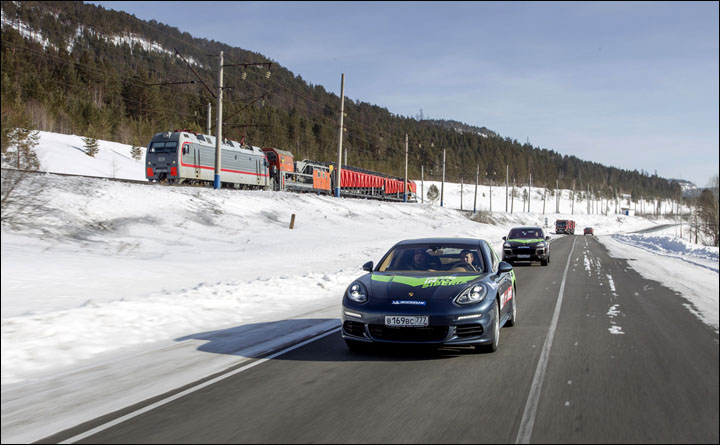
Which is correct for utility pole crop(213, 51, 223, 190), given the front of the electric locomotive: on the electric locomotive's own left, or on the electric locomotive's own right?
on the electric locomotive's own left

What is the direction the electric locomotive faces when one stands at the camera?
facing the viewer and to the left of the viewer

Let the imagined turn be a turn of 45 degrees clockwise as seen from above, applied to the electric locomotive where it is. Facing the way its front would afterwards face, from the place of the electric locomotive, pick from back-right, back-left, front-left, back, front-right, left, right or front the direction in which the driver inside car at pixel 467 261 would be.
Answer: left

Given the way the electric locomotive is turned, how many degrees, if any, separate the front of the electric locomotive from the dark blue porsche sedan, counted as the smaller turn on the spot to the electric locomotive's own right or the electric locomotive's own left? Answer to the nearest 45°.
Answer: approximately 45° to the electric locomotive's own left
